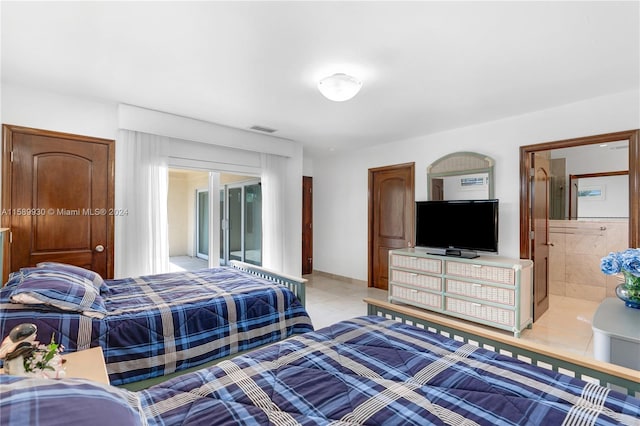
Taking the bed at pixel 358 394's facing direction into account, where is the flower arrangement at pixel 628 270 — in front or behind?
in front

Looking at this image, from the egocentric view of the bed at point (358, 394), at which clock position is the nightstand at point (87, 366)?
The nightstand is roughly at 8 o'clock from the bed.

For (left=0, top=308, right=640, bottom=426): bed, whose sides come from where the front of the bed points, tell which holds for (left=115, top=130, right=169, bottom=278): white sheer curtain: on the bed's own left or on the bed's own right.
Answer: on the bed's own left

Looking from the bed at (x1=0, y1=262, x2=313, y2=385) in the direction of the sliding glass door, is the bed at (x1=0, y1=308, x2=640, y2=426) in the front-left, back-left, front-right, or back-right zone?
back-right

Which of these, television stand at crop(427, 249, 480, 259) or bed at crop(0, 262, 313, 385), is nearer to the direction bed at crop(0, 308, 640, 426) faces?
the television stand

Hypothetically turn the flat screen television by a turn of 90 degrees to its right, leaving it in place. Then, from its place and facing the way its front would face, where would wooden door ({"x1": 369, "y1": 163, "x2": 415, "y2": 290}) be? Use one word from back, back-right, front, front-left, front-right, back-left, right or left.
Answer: front

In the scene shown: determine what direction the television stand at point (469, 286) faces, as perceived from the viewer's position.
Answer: facing the viewer and to the left of the viewer

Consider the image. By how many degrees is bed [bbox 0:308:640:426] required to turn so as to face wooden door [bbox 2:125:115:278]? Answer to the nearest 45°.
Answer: approximately 90° to its left

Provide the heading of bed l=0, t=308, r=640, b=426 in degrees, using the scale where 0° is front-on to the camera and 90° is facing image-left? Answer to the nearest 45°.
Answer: approximately 225°

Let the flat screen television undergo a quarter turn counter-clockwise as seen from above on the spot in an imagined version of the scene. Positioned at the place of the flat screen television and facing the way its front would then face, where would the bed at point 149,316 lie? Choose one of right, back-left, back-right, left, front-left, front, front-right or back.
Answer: right

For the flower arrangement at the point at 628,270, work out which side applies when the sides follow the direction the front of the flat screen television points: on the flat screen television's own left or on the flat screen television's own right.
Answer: on the flat screen television's own left

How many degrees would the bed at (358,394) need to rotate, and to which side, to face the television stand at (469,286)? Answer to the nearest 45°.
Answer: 0° — it already faces it

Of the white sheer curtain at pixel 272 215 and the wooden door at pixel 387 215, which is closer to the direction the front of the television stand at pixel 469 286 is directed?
the white sheer curtain

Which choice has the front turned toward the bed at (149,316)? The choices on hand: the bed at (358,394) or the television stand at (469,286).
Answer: the television stand

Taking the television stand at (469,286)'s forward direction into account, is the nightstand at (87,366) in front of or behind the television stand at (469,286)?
in front

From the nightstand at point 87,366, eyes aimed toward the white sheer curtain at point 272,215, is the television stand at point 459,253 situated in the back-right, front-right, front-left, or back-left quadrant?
front-right

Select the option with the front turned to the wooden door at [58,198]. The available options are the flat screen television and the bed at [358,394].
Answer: the flat screen television
